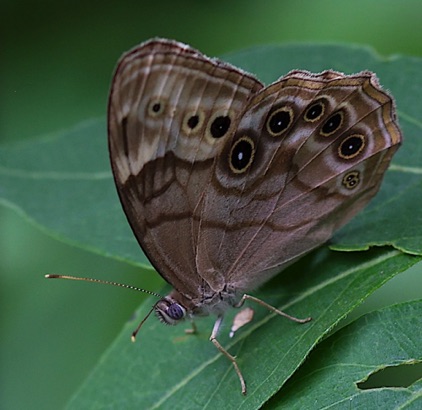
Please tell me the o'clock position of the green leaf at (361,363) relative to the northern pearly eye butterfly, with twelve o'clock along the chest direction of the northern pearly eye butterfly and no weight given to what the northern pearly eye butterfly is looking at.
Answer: The green leaf is roughly at 8 o'clock from the northern pearly eye butterfly.

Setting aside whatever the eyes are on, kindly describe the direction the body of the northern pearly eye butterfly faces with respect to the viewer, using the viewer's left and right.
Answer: facing to the left of the viewer
